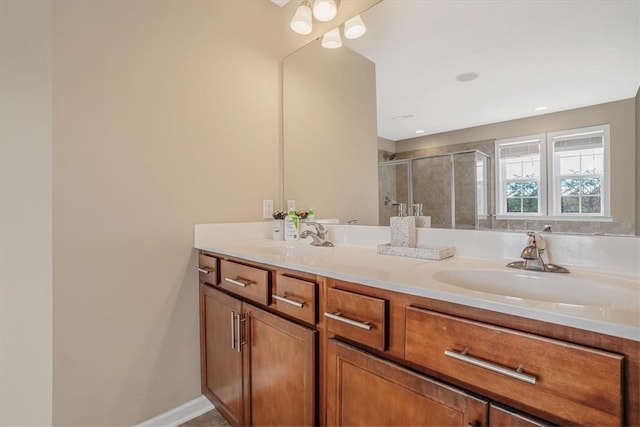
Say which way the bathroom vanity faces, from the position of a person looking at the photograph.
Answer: facing the viewer and to the left of the viewer

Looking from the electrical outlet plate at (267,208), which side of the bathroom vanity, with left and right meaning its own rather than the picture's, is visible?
right
